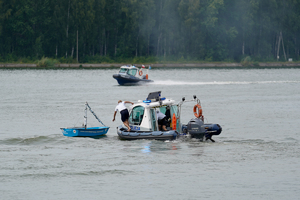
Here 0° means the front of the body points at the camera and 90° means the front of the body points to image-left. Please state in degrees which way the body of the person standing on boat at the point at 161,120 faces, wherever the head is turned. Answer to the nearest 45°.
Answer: approximately 90°
